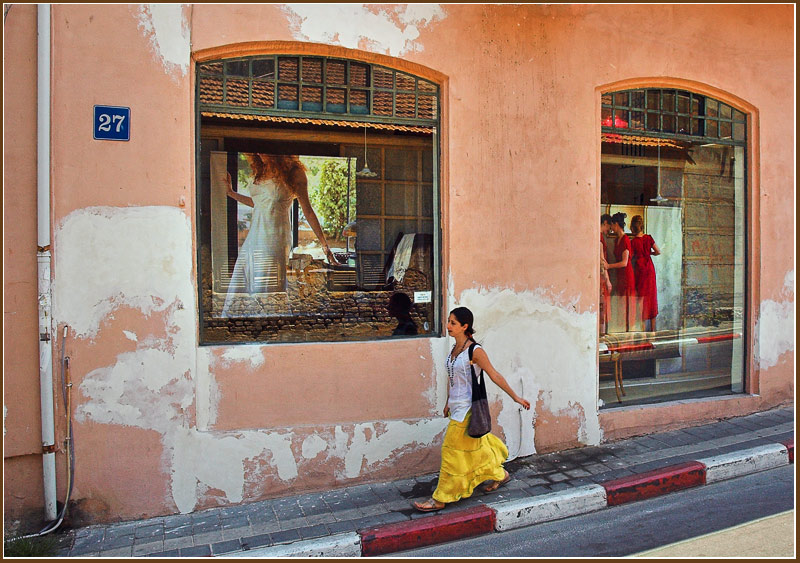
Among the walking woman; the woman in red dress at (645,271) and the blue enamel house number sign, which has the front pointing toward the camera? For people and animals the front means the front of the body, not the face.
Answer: the blue enamel house number sign

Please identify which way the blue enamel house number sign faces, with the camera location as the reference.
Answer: facing the viewer

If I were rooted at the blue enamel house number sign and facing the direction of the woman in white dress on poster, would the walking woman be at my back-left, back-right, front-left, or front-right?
front-right

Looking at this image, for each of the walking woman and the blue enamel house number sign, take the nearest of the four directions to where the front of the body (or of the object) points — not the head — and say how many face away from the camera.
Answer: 0

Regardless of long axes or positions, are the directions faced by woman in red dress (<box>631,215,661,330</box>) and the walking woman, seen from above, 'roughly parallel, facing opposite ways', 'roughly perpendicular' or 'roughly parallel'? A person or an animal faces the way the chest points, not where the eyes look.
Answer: roughly perpendicular

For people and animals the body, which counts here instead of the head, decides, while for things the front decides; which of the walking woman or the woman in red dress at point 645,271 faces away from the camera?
the woman in red dress
